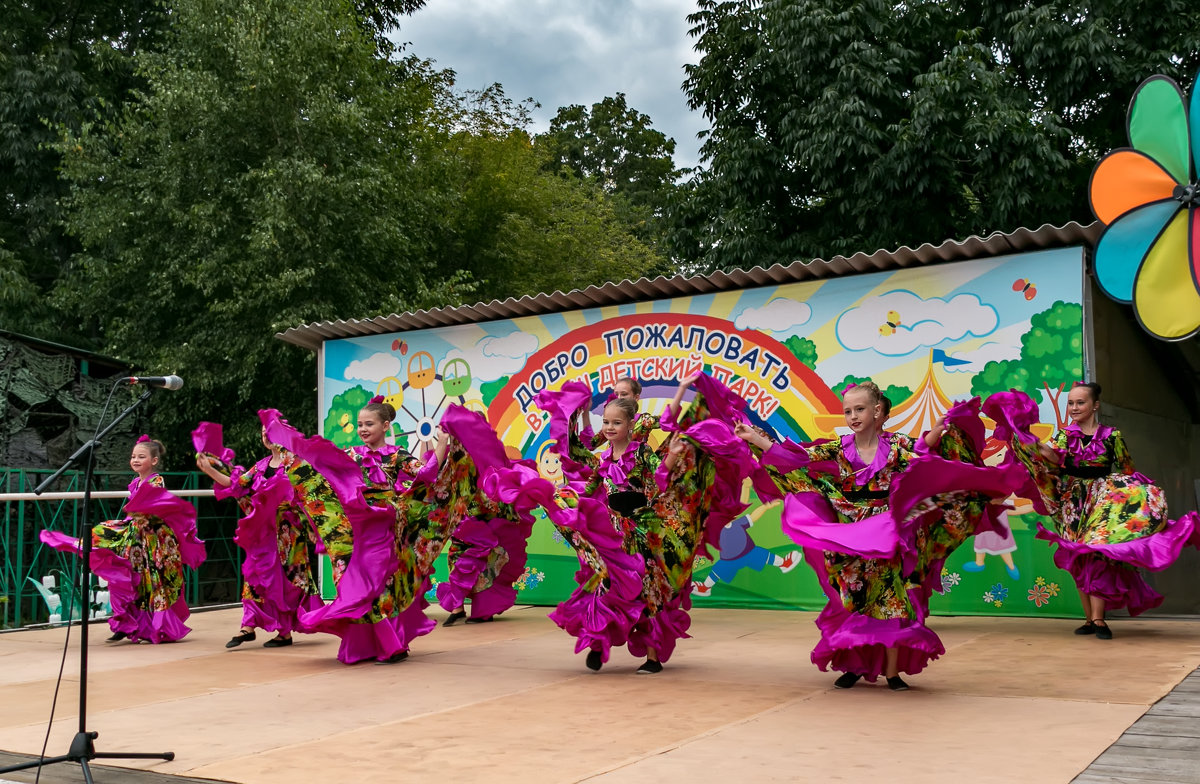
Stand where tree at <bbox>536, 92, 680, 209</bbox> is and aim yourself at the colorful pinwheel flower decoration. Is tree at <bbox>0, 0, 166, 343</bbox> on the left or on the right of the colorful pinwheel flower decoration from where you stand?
right

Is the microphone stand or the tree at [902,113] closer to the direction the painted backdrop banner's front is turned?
the microphone stand

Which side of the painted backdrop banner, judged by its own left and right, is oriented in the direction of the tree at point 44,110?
right

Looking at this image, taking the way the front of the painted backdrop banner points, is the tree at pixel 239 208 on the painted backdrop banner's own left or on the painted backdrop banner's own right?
on the painted backdrop banner's own right

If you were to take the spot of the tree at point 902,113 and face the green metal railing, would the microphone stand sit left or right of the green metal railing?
left

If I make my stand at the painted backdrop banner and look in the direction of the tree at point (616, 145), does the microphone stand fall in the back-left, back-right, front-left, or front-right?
back-left

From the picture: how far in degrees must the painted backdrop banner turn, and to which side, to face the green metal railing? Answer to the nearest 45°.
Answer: approximately 90° to its right

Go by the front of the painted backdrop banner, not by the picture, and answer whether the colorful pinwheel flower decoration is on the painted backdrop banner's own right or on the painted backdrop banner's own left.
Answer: on the painted backdrop banner's own left

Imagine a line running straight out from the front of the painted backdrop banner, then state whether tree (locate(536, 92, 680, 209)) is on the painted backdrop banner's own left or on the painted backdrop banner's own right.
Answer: on the painted backdrop banner's own right

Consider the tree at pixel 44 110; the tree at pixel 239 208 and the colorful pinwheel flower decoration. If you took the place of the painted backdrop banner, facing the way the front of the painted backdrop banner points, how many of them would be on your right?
2

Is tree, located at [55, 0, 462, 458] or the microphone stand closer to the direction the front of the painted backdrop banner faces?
the microphone stand

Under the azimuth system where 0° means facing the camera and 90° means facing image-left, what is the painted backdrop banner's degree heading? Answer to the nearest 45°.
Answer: approximately 45°
